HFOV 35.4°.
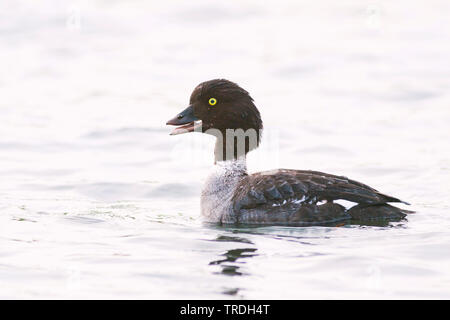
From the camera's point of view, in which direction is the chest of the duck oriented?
to the viewer's left
